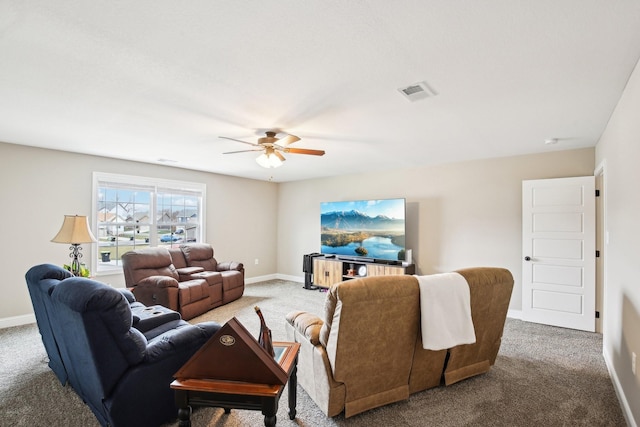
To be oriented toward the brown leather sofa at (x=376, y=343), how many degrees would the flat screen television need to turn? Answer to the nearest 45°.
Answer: approximately 45° to its left

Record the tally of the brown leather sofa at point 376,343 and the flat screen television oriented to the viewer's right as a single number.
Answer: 0

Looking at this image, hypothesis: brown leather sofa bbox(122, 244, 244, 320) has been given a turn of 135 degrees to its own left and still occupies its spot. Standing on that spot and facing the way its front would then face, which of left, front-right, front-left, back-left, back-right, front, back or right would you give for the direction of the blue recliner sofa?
back

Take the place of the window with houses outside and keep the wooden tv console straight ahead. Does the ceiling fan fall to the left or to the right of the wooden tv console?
right

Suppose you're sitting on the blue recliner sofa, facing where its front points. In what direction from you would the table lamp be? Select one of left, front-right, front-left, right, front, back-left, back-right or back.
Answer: front-left

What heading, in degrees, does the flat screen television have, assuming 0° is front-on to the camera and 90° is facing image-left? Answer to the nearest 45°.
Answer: approximately 45°

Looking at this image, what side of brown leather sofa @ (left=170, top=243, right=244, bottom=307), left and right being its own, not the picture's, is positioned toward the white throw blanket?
front

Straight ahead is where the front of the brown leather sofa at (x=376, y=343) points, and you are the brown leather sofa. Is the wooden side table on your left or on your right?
on your left

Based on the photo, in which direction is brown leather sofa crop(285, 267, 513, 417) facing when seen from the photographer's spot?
facing away from the viewer and to the left of the viewer

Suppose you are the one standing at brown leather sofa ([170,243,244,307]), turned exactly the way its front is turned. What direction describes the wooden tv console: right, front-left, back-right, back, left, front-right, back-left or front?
front-left

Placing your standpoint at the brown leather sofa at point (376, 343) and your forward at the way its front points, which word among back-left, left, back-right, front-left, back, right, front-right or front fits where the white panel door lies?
right

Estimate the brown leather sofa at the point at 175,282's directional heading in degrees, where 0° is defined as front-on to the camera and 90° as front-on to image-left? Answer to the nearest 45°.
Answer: approximately 315°

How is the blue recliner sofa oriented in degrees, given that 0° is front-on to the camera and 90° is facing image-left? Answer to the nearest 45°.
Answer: approximately 225°

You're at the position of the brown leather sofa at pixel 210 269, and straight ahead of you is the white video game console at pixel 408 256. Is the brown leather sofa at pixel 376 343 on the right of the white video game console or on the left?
right

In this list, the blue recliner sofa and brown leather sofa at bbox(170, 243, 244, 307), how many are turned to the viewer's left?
0

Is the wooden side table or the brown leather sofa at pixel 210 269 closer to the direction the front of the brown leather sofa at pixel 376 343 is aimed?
the brown leather sofa

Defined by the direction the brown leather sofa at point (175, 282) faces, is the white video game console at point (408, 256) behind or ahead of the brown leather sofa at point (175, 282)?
ahead

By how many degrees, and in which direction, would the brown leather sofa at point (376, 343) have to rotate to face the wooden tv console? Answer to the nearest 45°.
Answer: approximately 45° to its right
